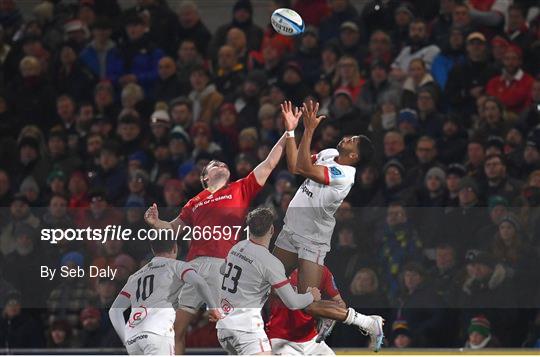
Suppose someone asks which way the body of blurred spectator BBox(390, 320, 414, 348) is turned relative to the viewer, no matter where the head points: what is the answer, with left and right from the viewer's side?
facing the viewer

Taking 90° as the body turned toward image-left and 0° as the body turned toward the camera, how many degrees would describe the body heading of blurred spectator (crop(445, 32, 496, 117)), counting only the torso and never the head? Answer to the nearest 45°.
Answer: approximately 0°

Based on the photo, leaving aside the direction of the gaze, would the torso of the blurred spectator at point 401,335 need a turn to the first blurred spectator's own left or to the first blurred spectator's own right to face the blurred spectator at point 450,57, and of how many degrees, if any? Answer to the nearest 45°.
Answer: approximately 180°

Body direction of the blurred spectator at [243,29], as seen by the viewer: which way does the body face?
toward the camera

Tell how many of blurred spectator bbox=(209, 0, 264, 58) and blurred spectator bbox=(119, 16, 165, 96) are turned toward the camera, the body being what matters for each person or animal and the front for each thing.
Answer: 2

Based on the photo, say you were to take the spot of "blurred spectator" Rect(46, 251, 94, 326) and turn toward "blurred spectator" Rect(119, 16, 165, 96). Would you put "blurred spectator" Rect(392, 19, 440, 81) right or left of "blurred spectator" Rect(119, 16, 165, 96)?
right
